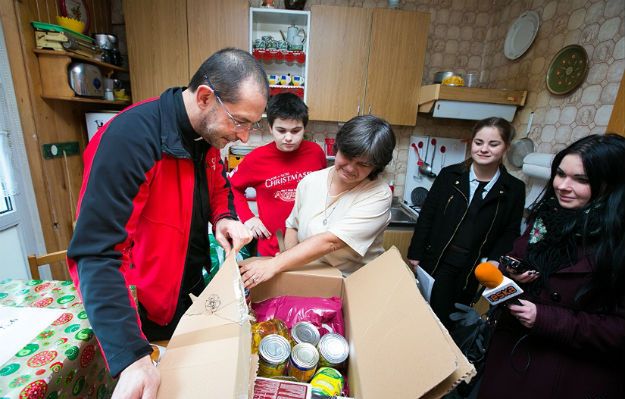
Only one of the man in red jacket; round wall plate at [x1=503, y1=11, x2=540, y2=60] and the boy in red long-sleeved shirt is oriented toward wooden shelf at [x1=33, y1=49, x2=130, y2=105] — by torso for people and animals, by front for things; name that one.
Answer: the round wall plate

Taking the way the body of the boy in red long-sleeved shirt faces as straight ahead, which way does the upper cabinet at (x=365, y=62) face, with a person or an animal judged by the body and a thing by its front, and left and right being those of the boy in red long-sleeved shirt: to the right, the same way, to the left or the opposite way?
the same way

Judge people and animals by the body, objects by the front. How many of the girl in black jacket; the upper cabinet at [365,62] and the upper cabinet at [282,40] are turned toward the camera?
3

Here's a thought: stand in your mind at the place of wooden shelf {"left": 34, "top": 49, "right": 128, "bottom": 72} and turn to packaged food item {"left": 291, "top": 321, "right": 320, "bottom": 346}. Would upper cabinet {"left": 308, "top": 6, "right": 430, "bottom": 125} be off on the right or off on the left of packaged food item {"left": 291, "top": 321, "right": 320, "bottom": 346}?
left

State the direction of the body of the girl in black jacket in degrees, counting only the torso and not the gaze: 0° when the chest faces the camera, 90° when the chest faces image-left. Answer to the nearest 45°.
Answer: approximately 0°

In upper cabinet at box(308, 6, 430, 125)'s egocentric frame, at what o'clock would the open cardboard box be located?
The open cardboard box is roughly at 12 o'clock from the upper cabinet.

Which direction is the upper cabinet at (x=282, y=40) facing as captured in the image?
toward the camera

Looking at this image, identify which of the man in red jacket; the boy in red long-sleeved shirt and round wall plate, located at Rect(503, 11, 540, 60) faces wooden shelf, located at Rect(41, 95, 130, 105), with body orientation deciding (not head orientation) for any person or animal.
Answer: the round wall plate

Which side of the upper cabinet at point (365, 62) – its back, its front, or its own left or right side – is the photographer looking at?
front

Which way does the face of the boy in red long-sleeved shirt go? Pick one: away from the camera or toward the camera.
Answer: toward the camera

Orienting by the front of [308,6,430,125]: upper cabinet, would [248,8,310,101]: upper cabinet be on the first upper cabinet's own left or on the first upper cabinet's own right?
on the first upper cabinet's own right

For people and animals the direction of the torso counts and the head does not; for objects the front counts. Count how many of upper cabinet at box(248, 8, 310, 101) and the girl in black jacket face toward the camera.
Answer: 2

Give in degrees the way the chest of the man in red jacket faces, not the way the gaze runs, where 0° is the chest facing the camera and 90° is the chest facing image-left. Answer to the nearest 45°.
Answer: approximately 315°

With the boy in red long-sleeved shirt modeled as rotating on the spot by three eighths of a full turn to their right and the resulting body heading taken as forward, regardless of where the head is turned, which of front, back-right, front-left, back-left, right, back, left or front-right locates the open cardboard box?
back-left

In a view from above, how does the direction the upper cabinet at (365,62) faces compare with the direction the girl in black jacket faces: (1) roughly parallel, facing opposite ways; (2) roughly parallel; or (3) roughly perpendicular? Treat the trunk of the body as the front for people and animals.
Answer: roughly parallel

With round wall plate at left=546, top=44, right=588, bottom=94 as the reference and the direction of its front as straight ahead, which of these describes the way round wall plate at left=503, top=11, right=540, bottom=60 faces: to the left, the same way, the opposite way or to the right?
the same way

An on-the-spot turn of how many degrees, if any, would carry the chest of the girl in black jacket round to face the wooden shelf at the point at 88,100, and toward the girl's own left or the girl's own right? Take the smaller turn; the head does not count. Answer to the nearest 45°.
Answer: approximately 90° to the girl's own right

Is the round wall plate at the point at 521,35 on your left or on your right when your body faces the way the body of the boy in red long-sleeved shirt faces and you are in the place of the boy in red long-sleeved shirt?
on your left
